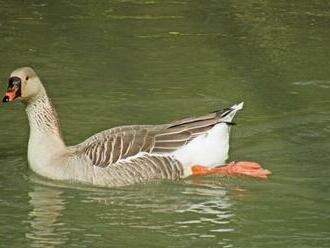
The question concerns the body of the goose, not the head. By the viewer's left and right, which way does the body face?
facing to the left of the viewer
